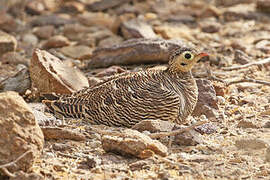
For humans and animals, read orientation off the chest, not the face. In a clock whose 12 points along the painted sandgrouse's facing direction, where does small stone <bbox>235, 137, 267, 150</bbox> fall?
The small stone is roughly at 1 o'clock from the painted sandgrouse.

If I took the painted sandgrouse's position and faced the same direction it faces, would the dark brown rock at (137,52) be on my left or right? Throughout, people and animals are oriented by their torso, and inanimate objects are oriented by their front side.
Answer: on my left

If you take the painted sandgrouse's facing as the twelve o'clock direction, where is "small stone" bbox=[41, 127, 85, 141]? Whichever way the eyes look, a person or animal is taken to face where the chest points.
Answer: The small stone is roughly at 5 o'clock from the painted sandgrouse.

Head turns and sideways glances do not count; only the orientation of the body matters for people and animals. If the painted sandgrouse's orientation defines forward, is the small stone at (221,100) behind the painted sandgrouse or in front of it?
in front

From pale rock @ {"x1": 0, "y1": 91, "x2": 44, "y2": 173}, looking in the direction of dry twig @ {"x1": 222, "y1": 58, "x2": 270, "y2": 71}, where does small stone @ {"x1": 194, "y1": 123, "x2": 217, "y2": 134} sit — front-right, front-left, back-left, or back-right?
front-right

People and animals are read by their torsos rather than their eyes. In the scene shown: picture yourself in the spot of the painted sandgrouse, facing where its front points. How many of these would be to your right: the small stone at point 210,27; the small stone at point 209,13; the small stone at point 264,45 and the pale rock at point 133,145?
1

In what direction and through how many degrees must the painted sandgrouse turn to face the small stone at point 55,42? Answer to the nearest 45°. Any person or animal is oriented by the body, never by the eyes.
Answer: approximately 90° to its left

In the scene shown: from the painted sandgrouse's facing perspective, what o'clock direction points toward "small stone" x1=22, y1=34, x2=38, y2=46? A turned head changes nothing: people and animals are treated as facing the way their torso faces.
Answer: The small stone is roughly at 8 o'clock from the painted sandgrouse.

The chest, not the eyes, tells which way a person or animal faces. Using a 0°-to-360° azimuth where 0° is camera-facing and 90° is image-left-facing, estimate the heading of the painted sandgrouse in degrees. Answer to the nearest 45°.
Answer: approximately 270°

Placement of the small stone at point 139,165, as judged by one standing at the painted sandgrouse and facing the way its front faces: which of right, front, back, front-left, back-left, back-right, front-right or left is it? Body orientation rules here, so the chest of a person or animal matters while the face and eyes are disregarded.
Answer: right

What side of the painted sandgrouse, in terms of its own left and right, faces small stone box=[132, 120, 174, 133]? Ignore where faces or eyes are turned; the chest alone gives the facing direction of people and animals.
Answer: right

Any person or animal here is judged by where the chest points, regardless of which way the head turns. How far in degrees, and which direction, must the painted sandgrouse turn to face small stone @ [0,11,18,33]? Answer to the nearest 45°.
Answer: approximately 135° to its left

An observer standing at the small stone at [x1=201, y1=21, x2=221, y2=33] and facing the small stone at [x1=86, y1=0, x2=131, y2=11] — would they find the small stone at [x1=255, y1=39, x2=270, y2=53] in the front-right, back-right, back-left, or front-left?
back-left

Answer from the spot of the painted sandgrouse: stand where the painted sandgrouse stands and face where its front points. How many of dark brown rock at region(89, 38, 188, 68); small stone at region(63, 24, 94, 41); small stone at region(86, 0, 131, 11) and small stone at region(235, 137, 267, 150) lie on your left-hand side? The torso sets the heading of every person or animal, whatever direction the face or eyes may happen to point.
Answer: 3

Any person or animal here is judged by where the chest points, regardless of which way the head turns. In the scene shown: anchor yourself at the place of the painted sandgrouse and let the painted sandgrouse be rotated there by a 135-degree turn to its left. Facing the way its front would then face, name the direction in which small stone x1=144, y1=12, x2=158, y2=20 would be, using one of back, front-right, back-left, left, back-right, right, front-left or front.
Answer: front-right

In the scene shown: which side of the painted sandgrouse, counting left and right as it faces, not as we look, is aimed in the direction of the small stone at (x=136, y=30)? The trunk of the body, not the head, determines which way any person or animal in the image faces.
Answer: left

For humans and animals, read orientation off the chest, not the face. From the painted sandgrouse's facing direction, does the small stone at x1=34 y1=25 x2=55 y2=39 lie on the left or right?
on its left

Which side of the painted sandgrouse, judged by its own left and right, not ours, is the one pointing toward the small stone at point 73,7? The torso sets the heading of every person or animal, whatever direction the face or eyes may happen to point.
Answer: left
